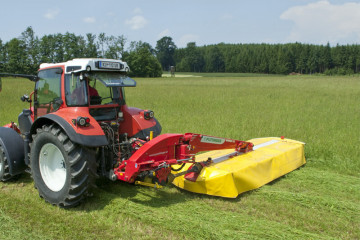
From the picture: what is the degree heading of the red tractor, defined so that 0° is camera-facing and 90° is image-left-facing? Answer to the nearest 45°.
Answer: approximately 135°
